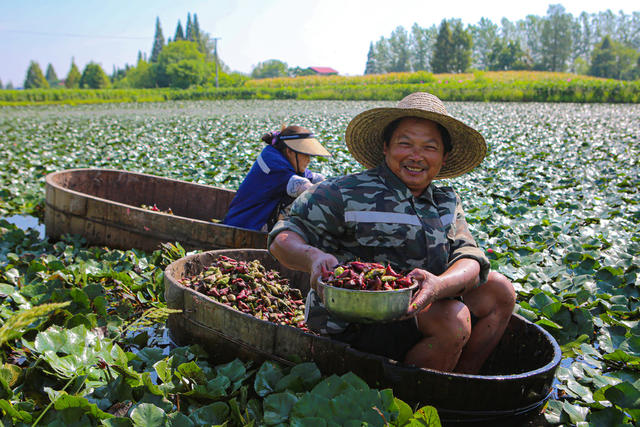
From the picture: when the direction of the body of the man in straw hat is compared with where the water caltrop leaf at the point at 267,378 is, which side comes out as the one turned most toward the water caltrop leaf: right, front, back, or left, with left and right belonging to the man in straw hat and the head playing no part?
right

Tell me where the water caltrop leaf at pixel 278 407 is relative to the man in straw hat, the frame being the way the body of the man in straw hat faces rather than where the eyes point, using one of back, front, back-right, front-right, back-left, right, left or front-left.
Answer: right

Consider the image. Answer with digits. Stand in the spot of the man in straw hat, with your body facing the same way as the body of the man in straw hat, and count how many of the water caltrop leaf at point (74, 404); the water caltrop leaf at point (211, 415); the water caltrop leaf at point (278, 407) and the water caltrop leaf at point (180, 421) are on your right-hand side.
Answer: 4

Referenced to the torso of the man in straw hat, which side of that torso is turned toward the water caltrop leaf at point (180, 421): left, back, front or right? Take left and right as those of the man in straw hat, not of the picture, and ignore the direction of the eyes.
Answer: right

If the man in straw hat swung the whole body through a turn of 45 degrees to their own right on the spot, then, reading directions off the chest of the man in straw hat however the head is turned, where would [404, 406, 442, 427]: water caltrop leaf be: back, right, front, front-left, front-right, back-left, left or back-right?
front

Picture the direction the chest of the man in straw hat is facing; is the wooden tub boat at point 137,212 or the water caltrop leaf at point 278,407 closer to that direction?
the water caltrop leaf

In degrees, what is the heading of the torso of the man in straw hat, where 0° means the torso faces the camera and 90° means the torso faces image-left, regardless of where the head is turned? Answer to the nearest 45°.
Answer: approximately 315°

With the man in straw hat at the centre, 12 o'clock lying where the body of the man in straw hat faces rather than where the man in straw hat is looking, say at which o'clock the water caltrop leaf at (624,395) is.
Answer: The water caltrop leaf is roughly at 11 o'clock from the man in straw hat.

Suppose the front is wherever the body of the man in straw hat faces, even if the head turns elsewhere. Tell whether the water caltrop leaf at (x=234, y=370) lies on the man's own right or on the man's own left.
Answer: on the man's own right

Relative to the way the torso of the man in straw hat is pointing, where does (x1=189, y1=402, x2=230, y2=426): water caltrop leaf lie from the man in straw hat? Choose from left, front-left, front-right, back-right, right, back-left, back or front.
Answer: right

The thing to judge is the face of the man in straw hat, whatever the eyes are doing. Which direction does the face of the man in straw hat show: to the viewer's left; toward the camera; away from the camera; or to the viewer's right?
toward the camera
